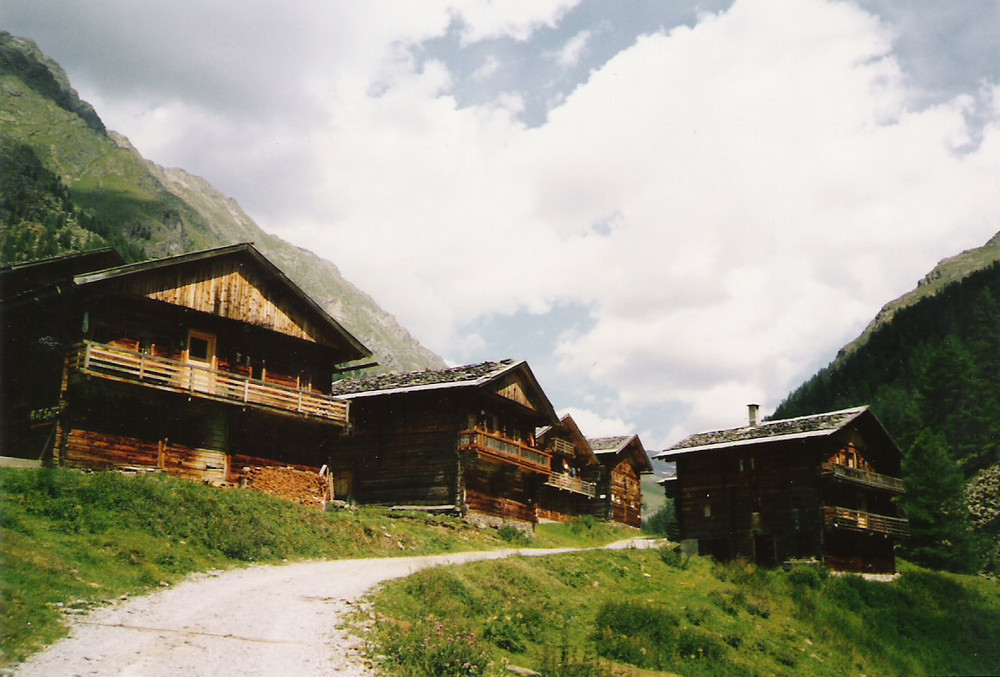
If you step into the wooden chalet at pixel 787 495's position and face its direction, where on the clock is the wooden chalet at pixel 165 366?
the wooden chalet at pixel 165 366 is roughly at 3 o'clock from the wooden chalet at pixel 787 495.

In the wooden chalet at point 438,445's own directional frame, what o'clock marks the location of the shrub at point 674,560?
The shrub is roughly at 11 o'clock from the wooden chalet.

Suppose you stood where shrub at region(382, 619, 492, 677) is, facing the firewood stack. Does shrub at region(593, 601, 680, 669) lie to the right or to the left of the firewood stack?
right

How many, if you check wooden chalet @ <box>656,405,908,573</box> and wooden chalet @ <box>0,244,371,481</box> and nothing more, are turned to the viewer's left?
0

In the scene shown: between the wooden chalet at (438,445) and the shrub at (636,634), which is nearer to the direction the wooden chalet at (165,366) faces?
the shrub

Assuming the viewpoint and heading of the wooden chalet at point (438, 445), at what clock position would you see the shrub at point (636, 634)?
The shrub is roughly at 1 o'clock from the wooden chalet.

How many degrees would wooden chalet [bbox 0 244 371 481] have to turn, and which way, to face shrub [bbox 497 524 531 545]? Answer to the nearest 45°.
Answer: approximately 45° to its left

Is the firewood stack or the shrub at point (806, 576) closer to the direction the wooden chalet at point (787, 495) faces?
the shrub

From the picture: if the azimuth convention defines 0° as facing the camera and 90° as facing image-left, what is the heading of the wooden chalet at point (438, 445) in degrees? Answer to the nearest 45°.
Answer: approximately 315°

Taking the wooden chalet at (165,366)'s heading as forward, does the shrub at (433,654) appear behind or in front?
in front

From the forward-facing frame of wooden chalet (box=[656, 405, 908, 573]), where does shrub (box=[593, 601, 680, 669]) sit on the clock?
The shrub is roughly at 2 o'clock from the wooden chalet.

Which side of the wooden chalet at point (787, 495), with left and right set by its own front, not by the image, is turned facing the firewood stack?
right

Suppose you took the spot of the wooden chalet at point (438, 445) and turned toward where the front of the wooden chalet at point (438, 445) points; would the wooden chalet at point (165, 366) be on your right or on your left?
on your right

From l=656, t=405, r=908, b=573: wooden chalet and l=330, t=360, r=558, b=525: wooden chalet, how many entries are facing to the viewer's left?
0
